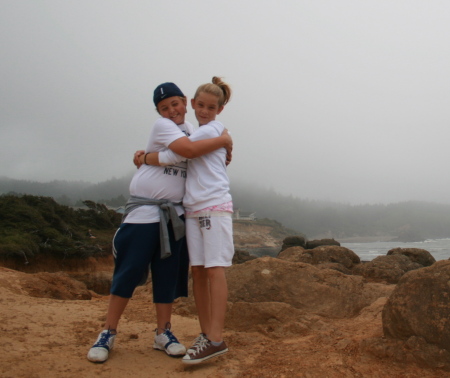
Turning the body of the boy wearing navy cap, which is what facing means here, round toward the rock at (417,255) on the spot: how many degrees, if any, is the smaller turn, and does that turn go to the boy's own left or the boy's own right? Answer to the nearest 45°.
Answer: approximately 90° to the boy's own left

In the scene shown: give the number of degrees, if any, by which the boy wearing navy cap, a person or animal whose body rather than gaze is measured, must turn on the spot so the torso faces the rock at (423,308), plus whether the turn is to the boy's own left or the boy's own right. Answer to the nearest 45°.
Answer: approximately 45° to the boy's own left

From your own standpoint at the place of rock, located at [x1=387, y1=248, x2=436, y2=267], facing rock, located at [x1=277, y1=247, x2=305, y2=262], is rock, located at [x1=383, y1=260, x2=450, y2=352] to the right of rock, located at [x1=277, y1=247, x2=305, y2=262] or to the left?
left

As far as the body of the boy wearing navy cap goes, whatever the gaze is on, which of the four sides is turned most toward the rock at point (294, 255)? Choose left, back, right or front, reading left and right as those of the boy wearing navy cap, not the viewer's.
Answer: left

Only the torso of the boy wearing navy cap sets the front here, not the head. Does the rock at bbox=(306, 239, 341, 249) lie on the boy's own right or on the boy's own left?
on the boy's own left

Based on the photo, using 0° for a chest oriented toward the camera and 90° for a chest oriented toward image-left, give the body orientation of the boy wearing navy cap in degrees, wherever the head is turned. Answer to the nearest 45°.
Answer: approximately 315°

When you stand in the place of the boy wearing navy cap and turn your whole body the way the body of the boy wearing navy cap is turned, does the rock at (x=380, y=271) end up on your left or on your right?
on your left

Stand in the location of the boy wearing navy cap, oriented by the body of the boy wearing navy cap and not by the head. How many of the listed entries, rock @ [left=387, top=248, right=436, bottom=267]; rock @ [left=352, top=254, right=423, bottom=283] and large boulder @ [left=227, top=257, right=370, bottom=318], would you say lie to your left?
3
